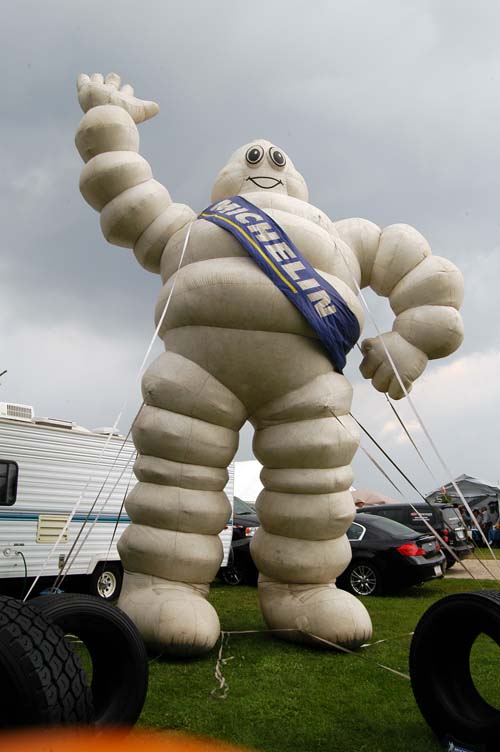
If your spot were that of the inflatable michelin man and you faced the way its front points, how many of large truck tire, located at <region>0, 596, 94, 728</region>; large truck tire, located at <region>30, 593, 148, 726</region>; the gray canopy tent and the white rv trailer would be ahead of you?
2

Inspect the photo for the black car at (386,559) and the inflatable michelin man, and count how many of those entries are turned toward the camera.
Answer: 1

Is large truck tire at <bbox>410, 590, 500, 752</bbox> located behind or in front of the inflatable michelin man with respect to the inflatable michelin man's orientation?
in front

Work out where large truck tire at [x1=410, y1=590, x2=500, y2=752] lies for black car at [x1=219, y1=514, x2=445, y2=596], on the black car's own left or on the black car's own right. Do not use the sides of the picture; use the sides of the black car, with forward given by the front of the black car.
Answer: on the black car's own left

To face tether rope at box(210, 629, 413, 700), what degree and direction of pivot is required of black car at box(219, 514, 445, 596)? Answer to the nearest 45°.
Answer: approximately 135° to its left

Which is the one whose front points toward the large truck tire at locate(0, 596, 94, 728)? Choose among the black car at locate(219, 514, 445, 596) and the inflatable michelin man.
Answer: the inflatable michelin man

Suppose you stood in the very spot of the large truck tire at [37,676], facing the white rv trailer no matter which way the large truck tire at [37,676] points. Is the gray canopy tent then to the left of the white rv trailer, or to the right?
right

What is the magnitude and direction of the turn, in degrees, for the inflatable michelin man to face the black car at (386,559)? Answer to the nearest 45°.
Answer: approximately 135° to its left

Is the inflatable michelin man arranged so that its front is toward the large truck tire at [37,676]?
yes

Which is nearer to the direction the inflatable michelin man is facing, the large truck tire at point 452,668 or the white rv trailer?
the large truck tire
